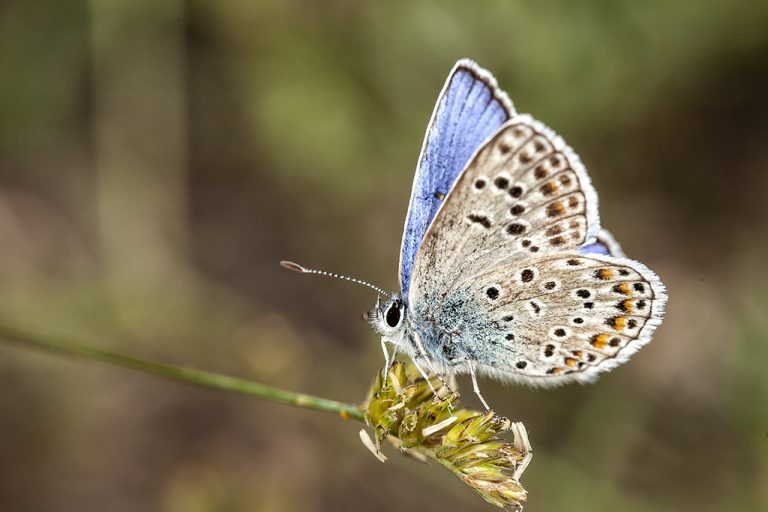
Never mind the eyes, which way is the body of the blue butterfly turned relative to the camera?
to the viewer's left
